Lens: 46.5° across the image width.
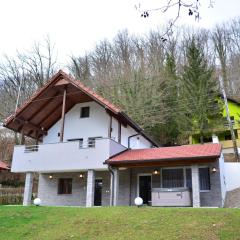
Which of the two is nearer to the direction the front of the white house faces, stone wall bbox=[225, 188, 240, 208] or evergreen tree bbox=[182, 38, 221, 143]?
the stone wall

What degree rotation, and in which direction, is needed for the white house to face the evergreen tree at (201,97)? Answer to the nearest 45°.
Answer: approximately 135° to its left

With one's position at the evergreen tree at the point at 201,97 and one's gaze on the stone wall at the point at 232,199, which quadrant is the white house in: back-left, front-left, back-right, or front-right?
front-right

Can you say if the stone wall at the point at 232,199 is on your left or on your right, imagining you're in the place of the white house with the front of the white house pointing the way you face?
on your left

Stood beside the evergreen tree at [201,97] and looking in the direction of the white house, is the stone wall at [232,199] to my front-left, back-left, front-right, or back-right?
front-left

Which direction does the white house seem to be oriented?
toward the camera
